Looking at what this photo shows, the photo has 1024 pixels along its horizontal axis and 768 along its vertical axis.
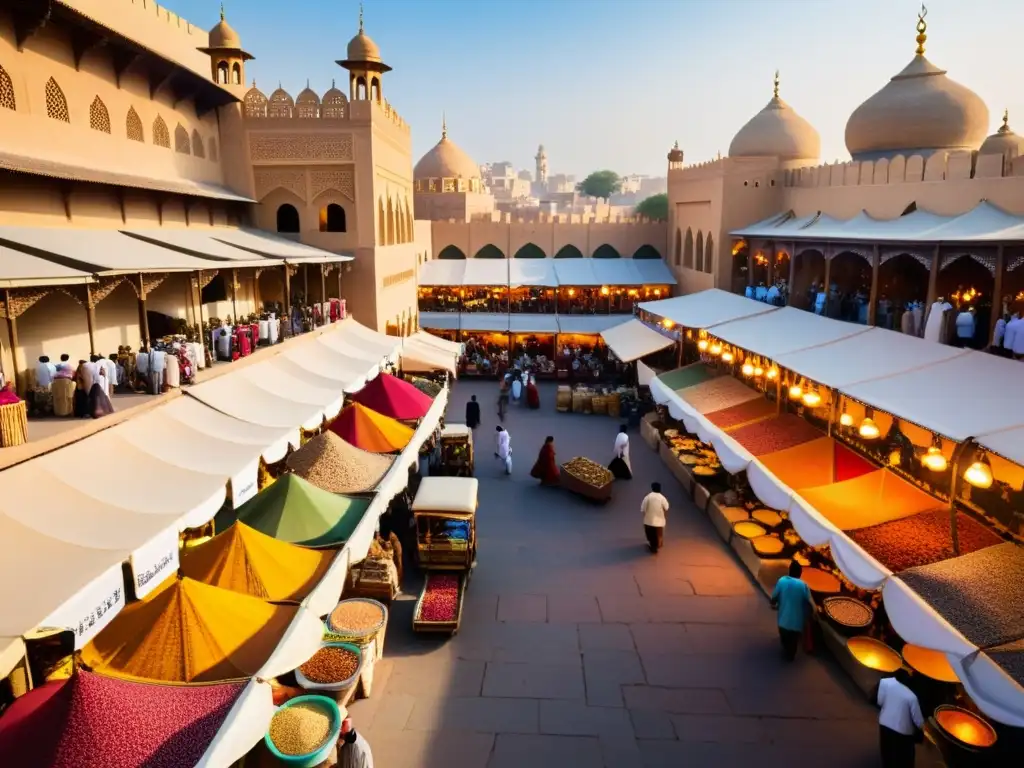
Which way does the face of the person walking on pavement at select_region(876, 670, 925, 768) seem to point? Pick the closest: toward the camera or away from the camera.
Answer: away from the camera

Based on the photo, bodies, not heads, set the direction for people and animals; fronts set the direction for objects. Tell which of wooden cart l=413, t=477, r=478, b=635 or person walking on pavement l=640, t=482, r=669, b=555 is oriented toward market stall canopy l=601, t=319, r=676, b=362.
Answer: the person walking on pavement

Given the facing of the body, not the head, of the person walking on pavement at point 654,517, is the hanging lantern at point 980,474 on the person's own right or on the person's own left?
on the person's own right

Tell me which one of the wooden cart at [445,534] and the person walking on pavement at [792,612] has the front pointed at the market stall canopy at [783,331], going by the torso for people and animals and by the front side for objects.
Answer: the person walking on pavement

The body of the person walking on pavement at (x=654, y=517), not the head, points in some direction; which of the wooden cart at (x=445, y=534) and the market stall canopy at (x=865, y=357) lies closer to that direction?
the market stall canopy

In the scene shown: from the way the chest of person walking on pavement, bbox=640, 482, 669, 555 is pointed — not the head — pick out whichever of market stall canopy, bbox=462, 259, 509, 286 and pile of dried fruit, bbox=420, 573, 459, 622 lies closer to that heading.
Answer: the market stall canopy

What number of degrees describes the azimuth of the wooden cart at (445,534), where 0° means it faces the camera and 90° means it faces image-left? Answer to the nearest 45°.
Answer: approximately 0°

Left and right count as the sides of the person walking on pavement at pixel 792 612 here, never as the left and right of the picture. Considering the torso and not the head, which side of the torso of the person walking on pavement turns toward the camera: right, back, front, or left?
back

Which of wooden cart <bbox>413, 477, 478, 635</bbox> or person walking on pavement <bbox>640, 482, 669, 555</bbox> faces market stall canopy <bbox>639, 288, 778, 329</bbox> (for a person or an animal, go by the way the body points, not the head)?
the person walking on pavement

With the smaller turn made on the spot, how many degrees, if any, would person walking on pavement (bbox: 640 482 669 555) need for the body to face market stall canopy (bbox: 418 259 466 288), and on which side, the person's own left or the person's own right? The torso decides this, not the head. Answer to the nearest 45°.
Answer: approximately 45° to the person's own left

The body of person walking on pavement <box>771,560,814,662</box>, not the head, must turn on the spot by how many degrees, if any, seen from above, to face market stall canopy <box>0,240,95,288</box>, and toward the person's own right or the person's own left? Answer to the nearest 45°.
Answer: approximately 90° to the person's own left

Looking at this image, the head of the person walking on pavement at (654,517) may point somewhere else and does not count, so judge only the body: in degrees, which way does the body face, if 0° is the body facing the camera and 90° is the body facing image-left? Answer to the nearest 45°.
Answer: approximately 180°
